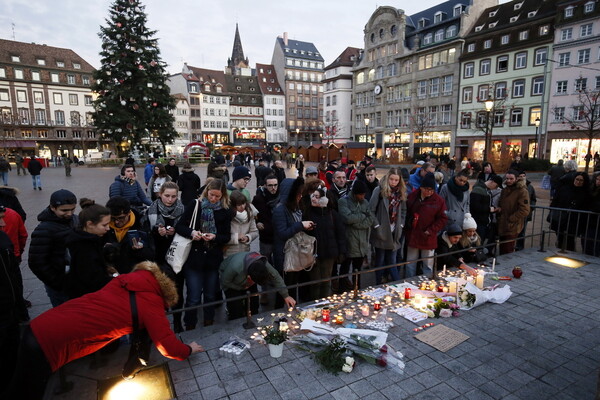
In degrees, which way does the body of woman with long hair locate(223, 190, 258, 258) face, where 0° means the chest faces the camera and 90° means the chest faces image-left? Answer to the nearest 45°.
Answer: approximately 45°

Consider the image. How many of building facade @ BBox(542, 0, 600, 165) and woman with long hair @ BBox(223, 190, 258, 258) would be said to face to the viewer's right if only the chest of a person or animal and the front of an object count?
0

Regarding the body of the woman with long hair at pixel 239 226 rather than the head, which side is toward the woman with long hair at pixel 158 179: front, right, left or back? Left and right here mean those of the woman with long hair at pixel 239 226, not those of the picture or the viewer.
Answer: back

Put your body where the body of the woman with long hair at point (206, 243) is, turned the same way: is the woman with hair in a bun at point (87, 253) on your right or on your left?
on your right

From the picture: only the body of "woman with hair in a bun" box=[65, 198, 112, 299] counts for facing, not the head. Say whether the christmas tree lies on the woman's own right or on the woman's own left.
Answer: on the woman's own left

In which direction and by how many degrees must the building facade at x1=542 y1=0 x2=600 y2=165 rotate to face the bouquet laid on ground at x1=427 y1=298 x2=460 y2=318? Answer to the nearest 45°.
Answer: approximately 45° to its left
